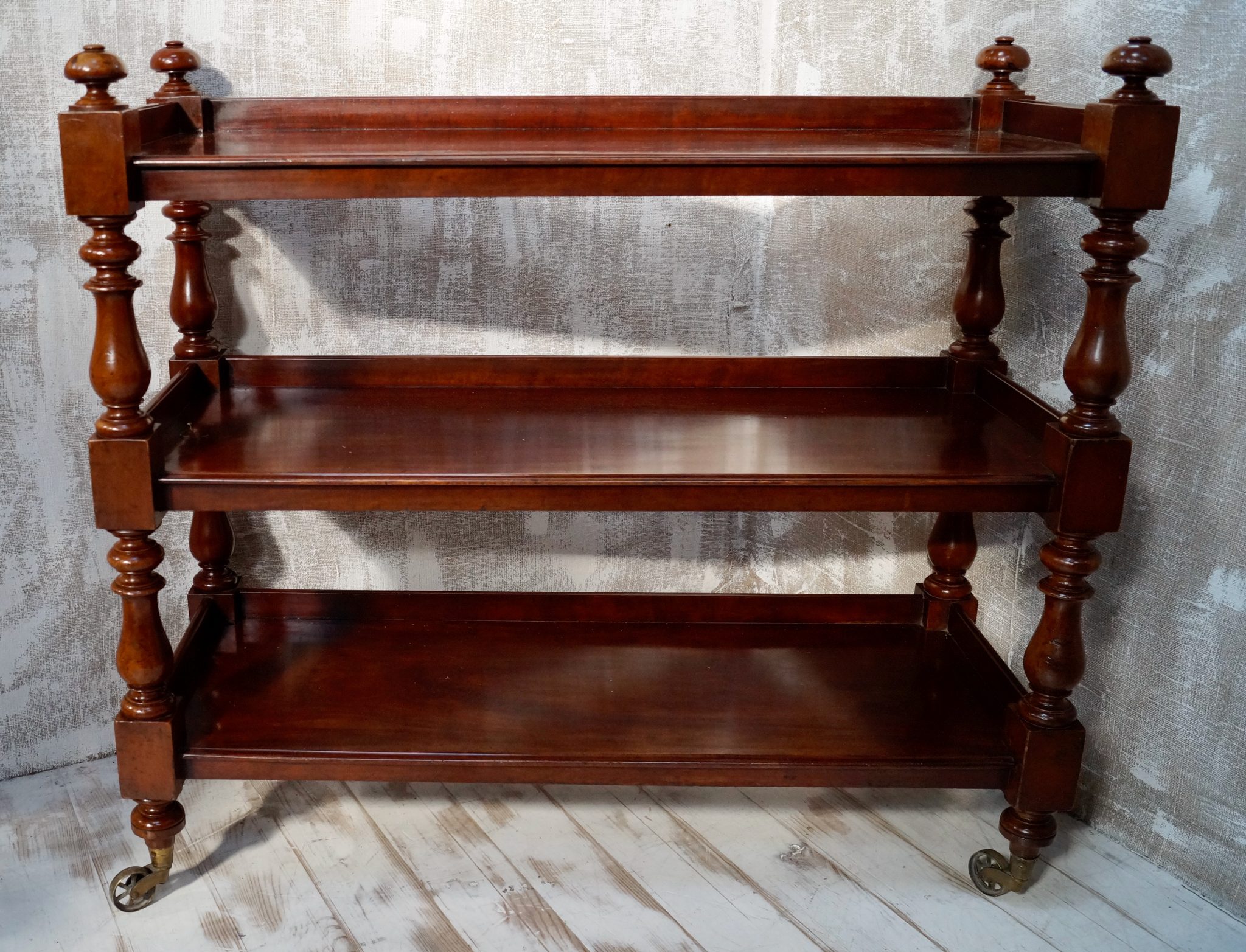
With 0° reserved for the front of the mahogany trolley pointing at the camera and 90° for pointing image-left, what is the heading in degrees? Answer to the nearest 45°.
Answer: approximately 0°
